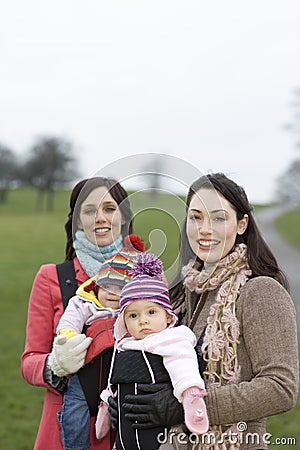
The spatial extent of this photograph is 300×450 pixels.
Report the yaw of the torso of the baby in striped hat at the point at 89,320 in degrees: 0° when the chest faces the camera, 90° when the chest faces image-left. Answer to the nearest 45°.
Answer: approximately 315°

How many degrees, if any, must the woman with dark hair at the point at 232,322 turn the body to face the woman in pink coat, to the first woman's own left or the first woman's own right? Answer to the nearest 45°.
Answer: approximately 90° to the first woman's own right
